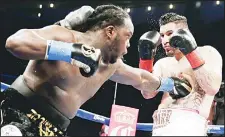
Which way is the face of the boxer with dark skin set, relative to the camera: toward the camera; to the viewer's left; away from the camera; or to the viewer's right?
to the viewer's right

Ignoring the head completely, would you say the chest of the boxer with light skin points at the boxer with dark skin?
yes

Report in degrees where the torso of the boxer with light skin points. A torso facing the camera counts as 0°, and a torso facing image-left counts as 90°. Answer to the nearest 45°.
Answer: approximately 45°
